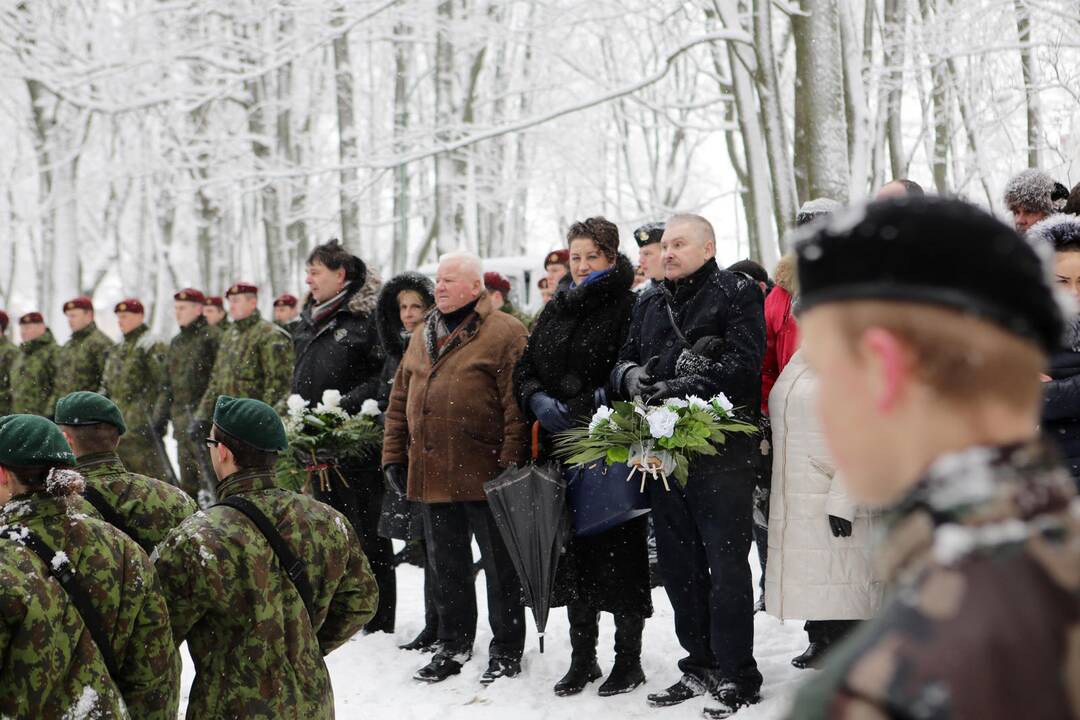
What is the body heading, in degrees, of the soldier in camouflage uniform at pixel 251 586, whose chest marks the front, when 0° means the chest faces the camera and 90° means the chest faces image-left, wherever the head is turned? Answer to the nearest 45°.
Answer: approximately 135°

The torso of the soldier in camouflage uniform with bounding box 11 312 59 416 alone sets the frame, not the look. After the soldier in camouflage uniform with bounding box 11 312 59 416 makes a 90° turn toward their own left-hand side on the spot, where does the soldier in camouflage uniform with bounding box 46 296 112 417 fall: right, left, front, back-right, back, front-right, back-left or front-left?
front

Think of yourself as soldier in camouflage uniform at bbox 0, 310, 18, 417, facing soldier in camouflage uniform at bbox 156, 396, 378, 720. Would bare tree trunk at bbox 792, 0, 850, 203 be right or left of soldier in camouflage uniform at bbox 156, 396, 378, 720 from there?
left

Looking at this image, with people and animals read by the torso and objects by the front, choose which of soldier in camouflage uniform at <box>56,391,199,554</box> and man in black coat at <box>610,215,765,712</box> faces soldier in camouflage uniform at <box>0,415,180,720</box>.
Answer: the man in black coat

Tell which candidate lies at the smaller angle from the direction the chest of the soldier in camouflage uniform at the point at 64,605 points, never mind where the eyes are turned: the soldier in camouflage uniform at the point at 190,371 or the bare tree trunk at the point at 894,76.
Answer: the soldier in camouflage uniform

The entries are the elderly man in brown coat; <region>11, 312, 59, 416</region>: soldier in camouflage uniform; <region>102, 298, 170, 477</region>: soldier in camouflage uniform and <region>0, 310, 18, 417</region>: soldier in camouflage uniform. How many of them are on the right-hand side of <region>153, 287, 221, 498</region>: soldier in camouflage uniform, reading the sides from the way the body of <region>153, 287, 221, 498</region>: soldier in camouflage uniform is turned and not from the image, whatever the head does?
3
